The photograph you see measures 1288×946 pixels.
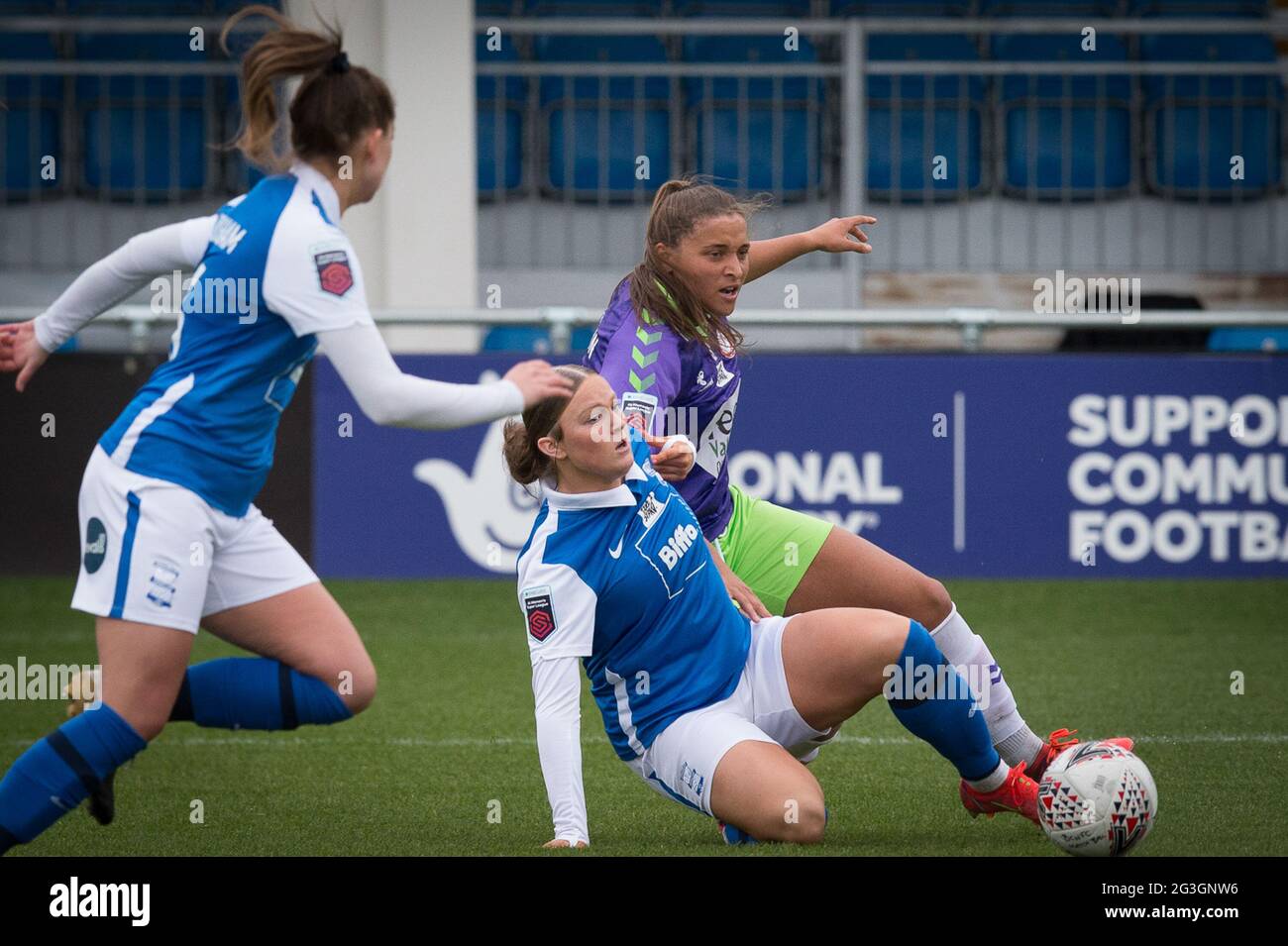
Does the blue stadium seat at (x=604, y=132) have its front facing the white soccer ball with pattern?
yes

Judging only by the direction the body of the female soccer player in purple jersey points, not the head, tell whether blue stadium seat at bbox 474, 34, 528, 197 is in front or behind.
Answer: behind

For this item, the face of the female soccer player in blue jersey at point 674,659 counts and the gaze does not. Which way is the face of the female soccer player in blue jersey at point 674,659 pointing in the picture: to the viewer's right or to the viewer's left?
to the viewer's right

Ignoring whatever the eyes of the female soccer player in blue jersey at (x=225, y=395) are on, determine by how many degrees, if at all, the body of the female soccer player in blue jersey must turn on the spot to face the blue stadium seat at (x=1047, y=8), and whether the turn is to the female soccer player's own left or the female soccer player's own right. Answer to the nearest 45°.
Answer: approximately 45° to the female soccer player's own left

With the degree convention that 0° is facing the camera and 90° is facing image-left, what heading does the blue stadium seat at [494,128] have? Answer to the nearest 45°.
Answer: approximately 0°

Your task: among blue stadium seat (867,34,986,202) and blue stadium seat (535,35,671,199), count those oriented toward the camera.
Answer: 2

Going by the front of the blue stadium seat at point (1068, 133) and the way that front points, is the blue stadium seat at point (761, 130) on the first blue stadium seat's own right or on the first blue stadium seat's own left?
on the first blue stadium seat's own right

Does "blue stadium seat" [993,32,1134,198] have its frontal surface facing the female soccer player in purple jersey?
yes

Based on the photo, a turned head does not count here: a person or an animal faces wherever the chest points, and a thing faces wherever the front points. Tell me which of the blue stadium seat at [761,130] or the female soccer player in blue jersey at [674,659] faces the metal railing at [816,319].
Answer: the blue stadium seat
